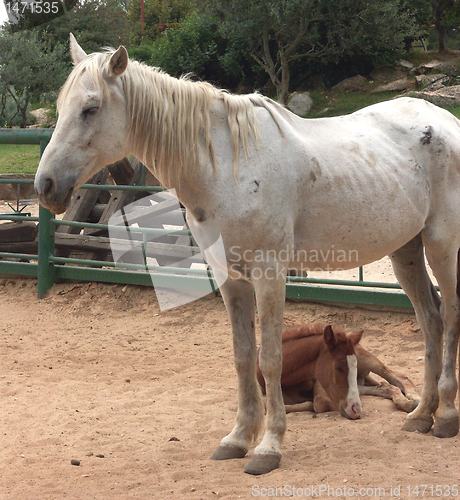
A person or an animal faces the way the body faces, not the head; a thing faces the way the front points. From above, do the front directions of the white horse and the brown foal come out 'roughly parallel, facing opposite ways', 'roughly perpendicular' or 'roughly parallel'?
roughly perpendicular

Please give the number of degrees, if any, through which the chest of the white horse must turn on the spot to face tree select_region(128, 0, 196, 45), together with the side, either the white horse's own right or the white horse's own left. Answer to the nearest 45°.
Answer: approximately 135° to the white horse's own right

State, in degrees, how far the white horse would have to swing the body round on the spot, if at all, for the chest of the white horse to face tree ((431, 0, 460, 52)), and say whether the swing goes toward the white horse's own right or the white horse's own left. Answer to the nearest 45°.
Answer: approximately 135° to the white horse's own right

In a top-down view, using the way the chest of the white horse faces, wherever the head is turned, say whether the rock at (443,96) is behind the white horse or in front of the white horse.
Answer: behind

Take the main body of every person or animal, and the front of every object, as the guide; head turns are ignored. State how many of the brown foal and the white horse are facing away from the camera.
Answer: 0

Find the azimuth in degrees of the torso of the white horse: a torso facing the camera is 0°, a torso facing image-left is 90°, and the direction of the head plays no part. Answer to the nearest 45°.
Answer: approximately 45°

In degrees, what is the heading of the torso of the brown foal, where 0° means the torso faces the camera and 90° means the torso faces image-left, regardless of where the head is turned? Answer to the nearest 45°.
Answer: approximately 315°

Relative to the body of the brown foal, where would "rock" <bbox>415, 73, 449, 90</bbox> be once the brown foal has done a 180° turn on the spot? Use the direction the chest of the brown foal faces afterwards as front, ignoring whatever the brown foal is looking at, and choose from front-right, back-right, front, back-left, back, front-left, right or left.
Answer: front-right

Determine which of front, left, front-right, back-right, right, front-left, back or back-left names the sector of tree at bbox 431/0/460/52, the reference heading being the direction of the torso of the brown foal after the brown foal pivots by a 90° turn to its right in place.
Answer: back-right

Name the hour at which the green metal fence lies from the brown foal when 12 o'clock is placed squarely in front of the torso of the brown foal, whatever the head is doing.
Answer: The green metal fence is roughly at 6 o'clock from the brown foal.

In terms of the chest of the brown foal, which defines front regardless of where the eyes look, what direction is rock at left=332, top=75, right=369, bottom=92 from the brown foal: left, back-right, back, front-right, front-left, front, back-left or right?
back-left
